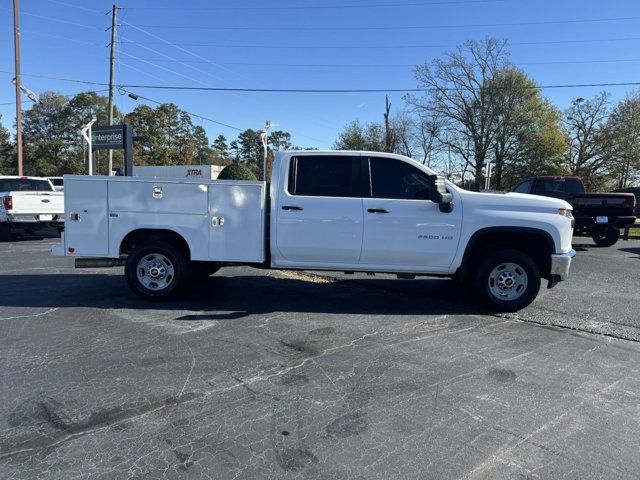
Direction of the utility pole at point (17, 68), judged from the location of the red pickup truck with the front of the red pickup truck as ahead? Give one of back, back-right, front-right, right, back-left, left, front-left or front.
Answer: front-left

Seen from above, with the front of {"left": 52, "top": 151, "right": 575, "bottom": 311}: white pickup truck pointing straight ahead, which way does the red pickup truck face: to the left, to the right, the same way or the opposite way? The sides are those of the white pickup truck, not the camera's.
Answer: to the left

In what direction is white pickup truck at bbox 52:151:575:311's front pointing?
to the viewer's right

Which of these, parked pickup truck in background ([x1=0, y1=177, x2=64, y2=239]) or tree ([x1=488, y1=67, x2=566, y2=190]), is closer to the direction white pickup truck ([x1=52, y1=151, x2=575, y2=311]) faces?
the tree

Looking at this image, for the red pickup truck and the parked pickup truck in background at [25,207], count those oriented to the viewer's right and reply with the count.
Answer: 0

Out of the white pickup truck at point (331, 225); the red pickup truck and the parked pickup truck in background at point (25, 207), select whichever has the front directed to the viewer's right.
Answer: the white pickup truck

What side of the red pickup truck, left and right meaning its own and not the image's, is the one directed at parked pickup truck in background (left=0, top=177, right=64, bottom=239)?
left

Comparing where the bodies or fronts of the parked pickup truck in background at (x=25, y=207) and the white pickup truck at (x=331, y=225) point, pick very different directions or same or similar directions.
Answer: very different directions

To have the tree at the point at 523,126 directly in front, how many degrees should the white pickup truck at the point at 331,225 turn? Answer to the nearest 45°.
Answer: approximately 45° to its left

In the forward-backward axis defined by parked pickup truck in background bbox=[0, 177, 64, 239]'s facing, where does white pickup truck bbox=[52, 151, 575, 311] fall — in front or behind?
behind

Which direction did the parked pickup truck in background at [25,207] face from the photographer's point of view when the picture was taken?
facing away from the viewer and to the left of the viewer

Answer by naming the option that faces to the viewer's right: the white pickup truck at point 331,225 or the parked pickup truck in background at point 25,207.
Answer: the white pickup truck

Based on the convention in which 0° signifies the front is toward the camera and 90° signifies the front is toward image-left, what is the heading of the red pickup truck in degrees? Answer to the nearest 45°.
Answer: approximately 135°

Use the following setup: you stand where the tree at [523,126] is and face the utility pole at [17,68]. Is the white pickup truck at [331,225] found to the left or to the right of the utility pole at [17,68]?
left

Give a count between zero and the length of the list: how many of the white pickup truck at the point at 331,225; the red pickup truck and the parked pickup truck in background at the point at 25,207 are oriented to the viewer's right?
1
